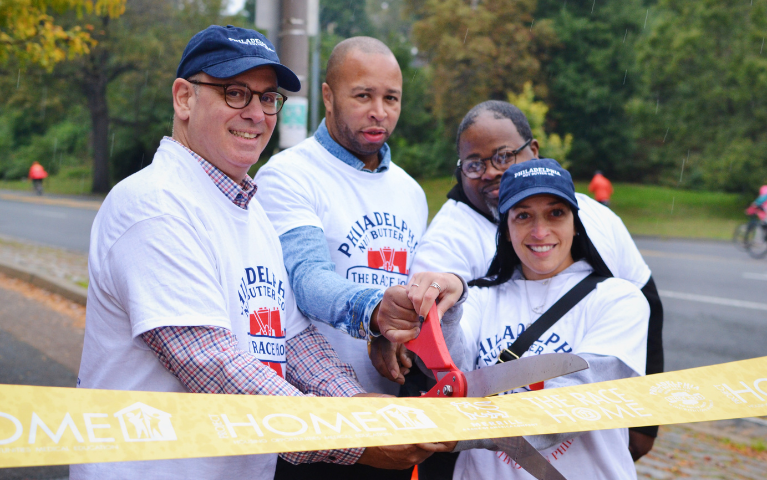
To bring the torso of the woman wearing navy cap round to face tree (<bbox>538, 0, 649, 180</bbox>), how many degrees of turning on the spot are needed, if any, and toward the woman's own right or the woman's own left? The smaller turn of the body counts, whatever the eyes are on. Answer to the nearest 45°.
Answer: approximately 180°

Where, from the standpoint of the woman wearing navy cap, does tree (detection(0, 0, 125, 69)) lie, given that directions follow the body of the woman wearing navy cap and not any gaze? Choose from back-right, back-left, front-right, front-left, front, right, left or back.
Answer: back-right

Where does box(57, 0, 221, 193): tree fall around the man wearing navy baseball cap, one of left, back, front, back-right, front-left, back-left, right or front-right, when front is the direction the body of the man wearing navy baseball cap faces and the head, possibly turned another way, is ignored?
back-left

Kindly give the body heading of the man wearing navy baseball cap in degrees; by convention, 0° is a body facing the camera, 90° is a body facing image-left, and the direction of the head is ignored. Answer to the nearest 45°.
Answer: approximately 315°

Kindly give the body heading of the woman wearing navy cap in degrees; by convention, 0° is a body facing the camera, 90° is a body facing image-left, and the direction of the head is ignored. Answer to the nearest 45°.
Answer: approximately 0°

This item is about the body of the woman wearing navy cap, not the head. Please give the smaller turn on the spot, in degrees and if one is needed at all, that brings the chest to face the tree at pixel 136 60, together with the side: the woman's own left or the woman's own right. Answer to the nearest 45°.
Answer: approximately 135° to the woman's own right

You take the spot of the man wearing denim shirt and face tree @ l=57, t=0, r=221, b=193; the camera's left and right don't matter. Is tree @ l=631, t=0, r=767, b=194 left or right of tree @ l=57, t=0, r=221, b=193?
right

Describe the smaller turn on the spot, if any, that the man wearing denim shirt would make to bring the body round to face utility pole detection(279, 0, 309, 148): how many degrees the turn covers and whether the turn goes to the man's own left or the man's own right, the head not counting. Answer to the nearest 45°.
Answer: approximately 135° to the man's own left

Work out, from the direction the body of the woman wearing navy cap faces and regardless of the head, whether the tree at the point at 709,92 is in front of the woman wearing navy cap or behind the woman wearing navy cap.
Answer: behind
